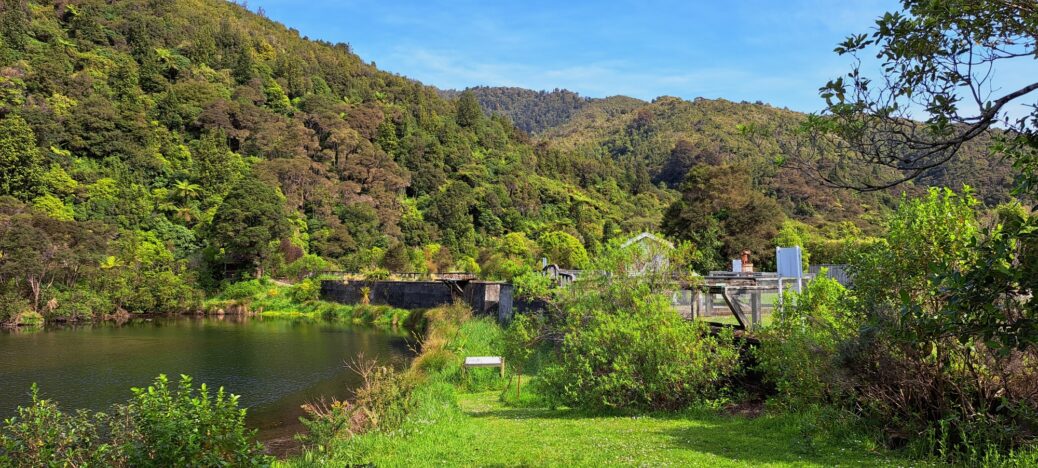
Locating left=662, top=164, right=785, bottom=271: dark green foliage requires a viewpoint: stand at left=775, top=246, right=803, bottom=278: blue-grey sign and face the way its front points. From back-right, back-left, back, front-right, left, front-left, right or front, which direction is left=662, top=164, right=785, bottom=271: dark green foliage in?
back

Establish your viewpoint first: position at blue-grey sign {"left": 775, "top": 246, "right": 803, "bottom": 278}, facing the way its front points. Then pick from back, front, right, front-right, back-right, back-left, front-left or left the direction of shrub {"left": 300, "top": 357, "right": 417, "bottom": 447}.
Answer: front-right

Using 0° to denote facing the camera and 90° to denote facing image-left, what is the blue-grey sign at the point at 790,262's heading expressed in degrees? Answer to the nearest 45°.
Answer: approximately 0°

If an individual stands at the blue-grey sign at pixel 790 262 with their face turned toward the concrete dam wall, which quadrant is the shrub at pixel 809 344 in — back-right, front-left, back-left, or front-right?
back-left

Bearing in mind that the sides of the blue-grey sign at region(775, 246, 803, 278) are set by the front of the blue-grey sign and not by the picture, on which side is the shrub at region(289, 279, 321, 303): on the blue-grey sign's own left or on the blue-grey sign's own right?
on the blue-grey sign's own right

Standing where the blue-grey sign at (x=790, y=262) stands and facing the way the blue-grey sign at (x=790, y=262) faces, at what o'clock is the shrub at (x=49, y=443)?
The shrub is roughly at 1 o'clock from the blue-grey sign.

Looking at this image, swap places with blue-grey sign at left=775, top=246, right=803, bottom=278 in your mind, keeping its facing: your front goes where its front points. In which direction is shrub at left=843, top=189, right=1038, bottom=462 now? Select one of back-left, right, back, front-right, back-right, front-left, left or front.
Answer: front

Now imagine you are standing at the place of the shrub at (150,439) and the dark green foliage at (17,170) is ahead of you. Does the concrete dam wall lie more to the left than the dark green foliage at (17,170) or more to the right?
right

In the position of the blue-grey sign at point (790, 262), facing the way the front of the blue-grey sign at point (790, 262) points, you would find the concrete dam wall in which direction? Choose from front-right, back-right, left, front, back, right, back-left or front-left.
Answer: back-right

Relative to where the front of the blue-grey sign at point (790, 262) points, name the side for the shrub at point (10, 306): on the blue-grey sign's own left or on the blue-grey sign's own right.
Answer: on the blue-grey sign's own right

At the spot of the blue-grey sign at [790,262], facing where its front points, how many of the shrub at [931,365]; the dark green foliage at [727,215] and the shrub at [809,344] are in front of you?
2
